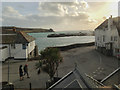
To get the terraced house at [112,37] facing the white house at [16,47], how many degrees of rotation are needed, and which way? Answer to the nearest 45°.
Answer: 0° — it already faces it

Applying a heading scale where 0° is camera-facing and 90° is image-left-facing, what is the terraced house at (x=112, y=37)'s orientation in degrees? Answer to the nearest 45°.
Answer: approximately 45°
